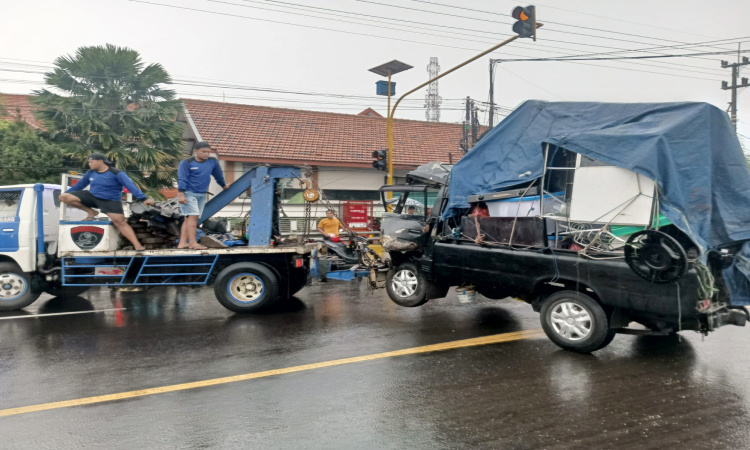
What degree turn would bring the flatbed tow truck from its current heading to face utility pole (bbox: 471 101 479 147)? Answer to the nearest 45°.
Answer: approximately 135° to its right

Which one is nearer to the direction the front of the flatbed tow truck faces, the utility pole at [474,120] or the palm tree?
the palm tree

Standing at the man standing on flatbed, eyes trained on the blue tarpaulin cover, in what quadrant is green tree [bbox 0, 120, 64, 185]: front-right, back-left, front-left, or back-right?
back-left

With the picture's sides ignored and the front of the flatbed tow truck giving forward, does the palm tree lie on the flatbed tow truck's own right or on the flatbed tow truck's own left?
on the flatbed tow truck's own right

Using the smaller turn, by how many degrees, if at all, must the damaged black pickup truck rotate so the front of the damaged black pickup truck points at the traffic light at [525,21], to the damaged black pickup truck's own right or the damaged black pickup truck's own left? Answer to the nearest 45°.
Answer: approximately 45° to the damaged black pickup truck's own right

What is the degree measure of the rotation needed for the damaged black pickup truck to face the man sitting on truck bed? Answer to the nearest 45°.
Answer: approximately 45° to its left

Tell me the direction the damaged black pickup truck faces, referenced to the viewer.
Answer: facing away from the viewer and to the left of the viewer

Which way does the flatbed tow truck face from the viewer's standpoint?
to the viewer's left

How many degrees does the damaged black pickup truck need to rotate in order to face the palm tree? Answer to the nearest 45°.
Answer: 0° — it already faces it

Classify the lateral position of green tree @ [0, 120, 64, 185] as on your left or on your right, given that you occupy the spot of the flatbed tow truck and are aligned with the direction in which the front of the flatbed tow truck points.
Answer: on your right
